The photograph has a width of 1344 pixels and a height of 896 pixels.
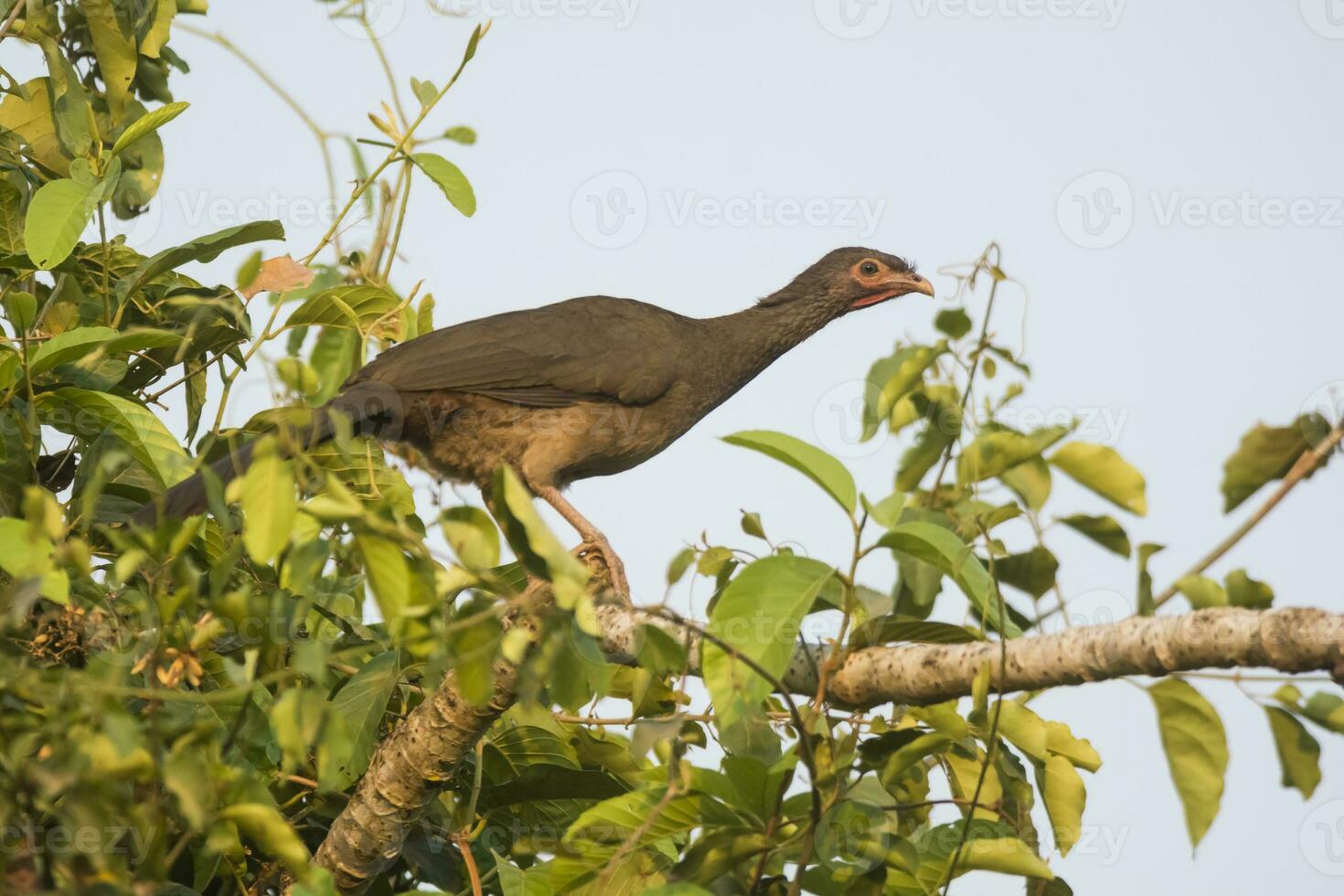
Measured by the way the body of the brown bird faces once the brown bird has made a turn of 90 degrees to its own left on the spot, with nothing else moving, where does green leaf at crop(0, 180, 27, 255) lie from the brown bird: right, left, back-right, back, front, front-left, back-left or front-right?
back-left

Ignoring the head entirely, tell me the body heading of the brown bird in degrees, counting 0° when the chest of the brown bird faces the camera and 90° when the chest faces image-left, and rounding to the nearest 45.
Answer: approximately 270°

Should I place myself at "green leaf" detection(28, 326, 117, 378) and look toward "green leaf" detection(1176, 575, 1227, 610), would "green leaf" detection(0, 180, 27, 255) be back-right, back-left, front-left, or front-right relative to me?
back-left

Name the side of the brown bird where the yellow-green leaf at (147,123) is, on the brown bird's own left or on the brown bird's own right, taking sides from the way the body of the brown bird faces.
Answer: on the brown bird's own right

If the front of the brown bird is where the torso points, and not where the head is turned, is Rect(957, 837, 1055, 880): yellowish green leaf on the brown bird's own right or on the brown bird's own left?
on the brown bird's own right

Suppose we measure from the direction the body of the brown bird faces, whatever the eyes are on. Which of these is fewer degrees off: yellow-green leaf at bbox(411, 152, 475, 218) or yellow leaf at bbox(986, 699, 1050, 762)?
the yellow leaf

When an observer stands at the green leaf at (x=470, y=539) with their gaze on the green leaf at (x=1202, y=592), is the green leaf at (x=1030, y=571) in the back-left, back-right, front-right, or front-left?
front-left
